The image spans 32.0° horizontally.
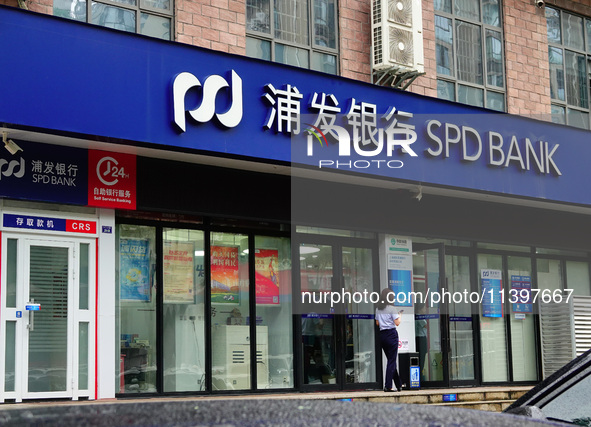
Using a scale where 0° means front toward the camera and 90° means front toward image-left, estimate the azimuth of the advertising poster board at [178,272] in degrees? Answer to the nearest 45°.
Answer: approximately 0°

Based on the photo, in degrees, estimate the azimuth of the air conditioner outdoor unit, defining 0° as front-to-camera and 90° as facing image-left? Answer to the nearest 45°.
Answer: approximately 315°
